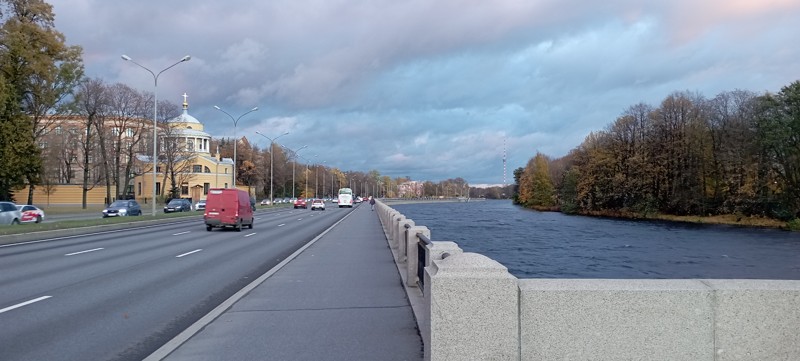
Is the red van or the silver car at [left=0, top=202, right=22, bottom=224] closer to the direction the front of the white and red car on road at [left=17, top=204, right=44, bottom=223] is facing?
the silver car

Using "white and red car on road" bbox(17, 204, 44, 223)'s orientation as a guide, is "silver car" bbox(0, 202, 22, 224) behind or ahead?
ahead

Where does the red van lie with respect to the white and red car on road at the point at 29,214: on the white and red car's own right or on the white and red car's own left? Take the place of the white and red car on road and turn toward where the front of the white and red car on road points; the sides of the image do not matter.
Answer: on the white and red car's own left

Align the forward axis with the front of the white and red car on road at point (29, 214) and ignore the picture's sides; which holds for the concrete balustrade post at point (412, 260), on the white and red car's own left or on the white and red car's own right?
on the white and red car's own left

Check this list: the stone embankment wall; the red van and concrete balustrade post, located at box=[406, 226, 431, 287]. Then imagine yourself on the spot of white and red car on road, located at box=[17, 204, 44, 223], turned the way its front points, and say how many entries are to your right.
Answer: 0
